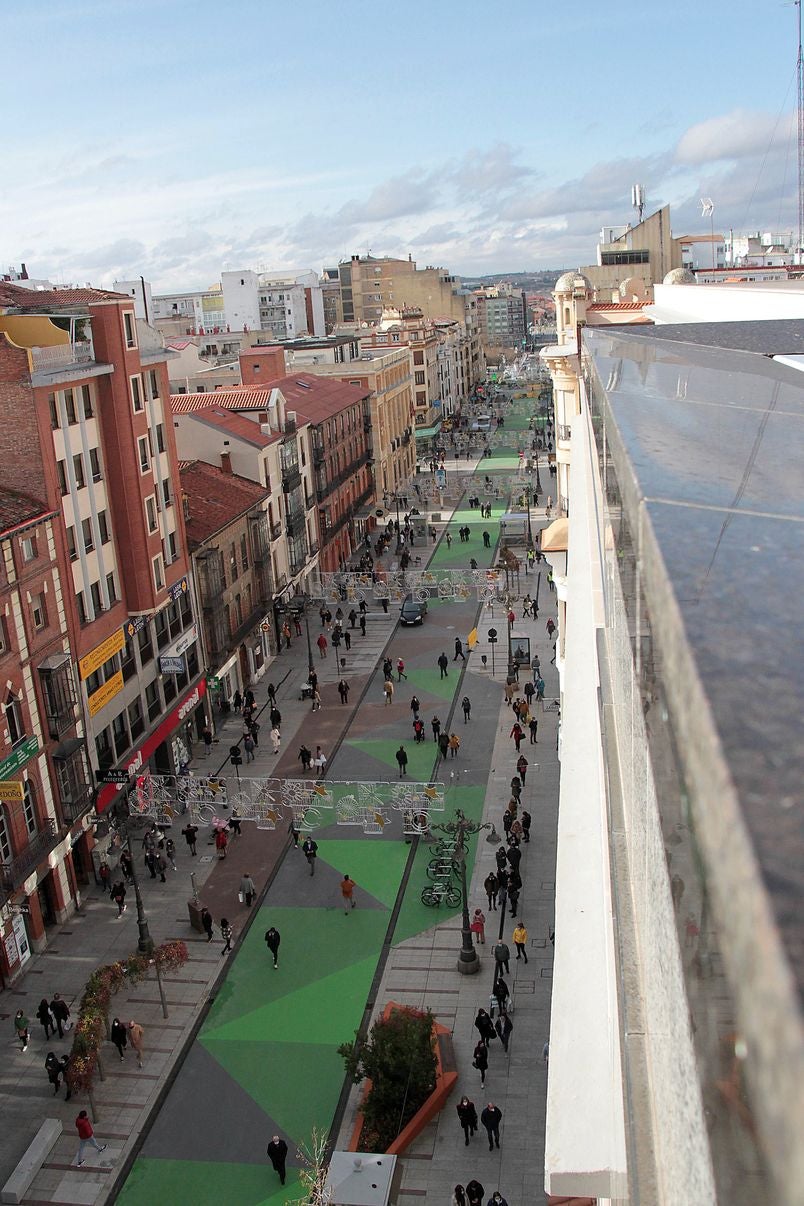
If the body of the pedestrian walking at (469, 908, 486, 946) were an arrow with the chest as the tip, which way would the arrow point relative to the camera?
toward the camera

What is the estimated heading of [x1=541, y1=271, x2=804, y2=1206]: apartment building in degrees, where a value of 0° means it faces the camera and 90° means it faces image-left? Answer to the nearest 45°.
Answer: approximately 90°

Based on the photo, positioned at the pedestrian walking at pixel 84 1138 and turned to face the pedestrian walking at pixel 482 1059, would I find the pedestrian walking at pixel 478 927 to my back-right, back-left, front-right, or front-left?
front-left

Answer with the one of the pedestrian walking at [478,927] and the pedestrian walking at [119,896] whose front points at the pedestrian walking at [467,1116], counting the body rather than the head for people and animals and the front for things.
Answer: the pedestrian walking at [478,927]

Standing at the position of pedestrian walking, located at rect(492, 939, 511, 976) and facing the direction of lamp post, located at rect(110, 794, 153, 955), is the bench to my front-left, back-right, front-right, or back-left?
front-left
